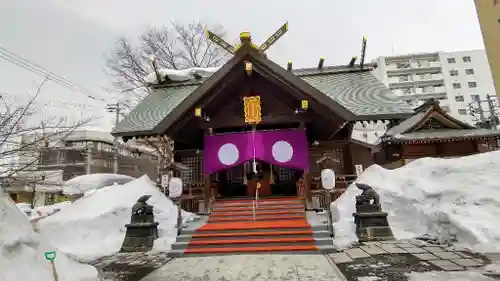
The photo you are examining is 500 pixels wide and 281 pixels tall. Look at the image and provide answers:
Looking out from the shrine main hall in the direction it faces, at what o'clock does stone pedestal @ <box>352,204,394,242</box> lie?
The stone pedestal is roughly at 10 o'clock from the shrine main hall.

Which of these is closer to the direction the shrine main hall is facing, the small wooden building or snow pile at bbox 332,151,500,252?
the snow pile

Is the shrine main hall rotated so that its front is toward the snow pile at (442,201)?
no

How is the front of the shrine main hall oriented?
toward the camera

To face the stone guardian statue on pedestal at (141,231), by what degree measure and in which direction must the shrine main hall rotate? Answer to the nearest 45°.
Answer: approximately 45° to its right

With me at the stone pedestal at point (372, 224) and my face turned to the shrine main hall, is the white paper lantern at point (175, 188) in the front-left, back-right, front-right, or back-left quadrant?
front-left

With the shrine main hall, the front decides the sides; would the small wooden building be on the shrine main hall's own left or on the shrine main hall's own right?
on the shrine main hall's own left

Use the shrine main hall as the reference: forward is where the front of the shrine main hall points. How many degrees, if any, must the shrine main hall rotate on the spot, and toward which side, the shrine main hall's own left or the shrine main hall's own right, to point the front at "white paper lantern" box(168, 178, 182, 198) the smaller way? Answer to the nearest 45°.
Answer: approximately 45° to the shrine main hall's own right

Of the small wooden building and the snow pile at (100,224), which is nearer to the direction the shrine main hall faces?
the snow pile
